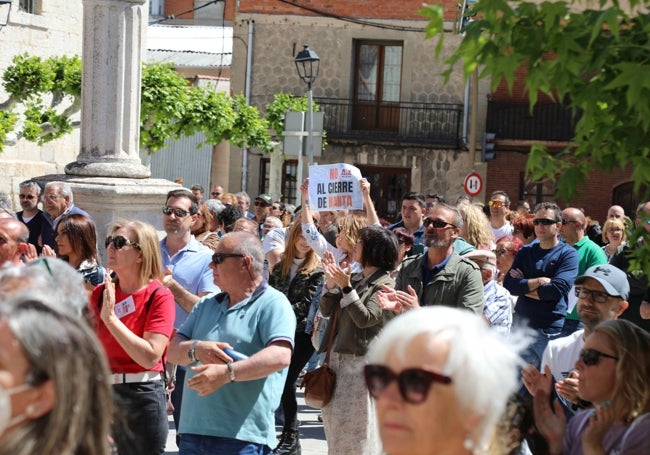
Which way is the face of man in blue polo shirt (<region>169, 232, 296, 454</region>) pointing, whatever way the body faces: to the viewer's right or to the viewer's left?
to the viewer's left

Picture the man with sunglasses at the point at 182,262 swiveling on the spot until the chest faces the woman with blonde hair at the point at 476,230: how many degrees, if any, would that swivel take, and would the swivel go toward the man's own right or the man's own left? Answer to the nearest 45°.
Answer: approximately 180°

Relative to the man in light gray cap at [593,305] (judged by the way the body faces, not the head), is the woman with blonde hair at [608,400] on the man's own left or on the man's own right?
on the man's own left

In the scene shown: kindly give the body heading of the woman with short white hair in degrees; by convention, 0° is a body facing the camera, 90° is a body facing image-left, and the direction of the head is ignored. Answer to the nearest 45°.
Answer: approximately 45°

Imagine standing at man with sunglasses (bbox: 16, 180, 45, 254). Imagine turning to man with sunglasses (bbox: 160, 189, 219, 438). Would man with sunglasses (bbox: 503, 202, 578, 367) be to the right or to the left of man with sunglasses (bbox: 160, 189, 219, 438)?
left

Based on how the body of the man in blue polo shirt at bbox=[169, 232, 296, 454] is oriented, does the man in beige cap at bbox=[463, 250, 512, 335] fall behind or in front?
behind
